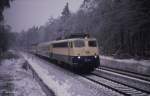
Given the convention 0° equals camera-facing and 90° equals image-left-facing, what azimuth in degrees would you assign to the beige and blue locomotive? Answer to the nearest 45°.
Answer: approximately 315°
